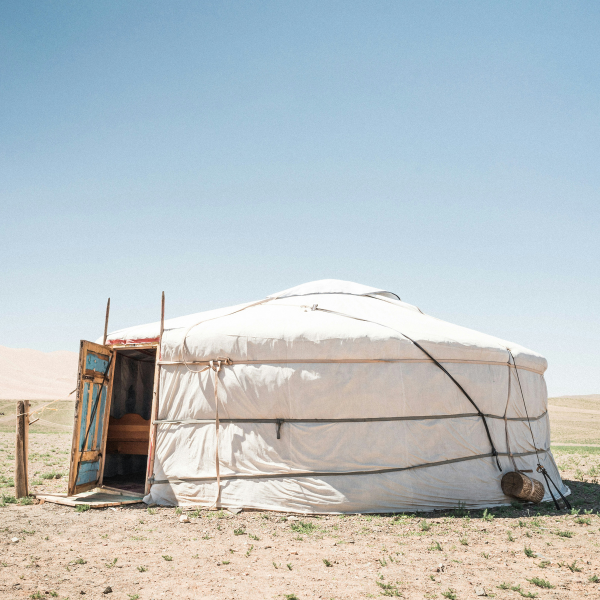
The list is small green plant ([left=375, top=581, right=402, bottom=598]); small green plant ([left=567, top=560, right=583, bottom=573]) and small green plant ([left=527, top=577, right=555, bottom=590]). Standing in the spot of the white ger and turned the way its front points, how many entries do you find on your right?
0

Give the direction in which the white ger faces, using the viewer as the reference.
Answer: facing the viewer and to the left of the viewer

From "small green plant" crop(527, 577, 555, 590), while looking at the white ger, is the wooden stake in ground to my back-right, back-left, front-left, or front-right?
front-left

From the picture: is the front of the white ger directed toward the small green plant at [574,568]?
no

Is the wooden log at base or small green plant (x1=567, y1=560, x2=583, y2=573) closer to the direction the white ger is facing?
the small green plant

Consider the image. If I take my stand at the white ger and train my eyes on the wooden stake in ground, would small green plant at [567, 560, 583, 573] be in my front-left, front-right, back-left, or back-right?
back-left

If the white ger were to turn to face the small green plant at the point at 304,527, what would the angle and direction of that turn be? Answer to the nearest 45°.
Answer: approximately 45° to its left

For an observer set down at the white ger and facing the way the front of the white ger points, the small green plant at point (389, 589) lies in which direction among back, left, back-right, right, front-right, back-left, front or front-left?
front-left

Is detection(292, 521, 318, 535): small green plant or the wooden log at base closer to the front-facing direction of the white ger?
the small green plant

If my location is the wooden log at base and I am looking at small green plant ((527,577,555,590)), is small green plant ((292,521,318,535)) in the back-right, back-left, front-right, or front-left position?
front-right

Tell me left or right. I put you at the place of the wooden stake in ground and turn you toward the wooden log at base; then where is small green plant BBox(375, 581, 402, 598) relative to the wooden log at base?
right

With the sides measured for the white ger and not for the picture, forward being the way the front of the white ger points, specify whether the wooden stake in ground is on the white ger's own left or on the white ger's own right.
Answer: on the white ger's own right

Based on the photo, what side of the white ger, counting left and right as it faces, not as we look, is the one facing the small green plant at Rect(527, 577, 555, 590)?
left

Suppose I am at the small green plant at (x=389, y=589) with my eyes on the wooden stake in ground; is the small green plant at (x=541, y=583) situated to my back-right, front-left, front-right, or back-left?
back-right
